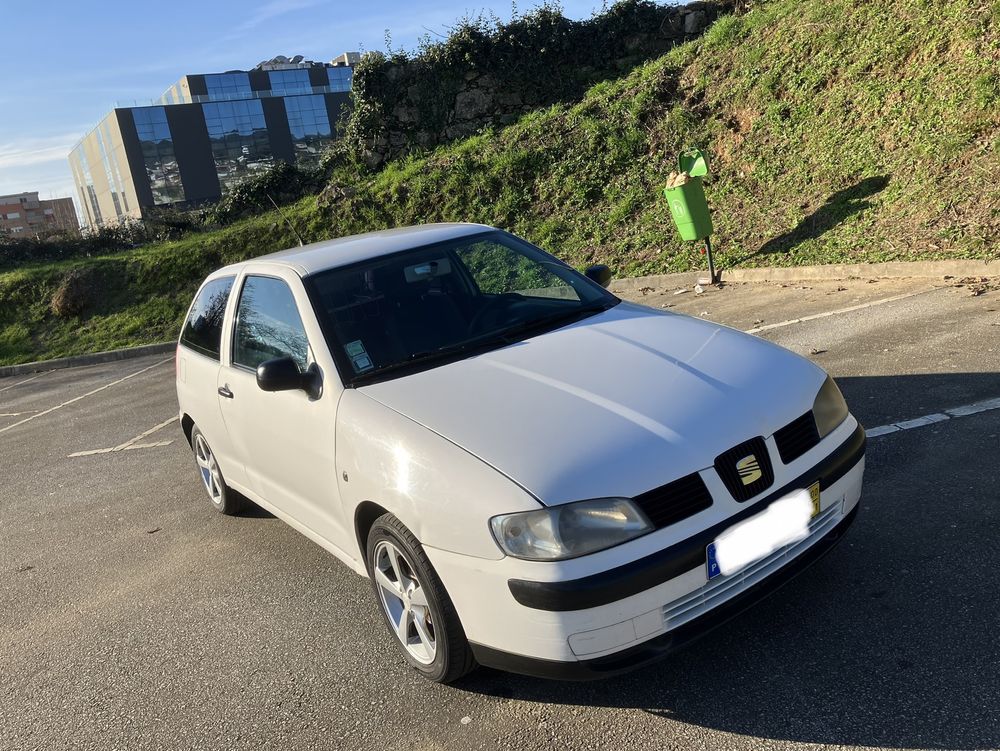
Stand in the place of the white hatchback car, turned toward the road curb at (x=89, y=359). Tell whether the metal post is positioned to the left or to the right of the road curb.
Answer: right

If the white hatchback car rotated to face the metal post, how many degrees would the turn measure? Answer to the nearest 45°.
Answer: approximately 135° to its left

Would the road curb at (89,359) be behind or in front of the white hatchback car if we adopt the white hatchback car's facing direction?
behind

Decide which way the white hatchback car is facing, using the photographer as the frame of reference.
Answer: facing the viewer and to the right of the viewer

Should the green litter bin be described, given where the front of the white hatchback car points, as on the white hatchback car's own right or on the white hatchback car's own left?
on the white hatchback car's own left

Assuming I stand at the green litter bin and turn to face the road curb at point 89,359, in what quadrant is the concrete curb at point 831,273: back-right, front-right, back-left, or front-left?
back-left

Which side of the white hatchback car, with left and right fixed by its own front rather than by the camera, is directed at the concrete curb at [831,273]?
left

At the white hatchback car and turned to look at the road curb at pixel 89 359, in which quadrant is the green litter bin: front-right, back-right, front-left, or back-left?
front-right
